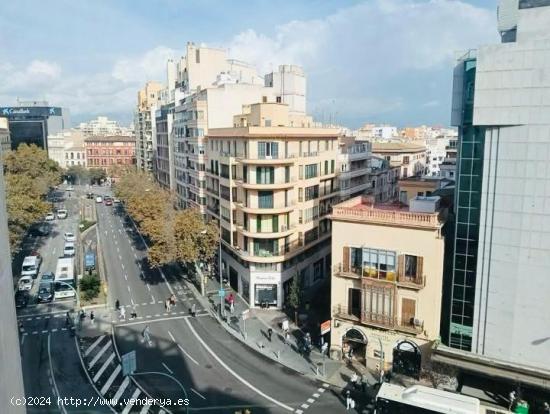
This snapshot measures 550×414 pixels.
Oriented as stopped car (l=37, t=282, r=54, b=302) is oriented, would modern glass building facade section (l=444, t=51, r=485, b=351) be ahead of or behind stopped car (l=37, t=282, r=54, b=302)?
ahead

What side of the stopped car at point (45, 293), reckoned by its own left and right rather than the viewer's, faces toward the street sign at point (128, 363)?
front

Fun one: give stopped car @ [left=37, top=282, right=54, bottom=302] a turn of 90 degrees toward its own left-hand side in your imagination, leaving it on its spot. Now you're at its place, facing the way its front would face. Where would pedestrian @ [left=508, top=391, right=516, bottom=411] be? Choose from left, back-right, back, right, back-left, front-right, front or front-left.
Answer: front-right

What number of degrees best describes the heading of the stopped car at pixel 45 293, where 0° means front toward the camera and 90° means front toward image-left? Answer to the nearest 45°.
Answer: approximately 0°
